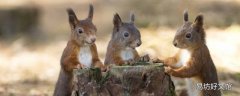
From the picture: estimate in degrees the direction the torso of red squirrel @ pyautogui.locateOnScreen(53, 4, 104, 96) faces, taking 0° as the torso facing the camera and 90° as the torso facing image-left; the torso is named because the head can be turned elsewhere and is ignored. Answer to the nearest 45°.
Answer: approximately 315°

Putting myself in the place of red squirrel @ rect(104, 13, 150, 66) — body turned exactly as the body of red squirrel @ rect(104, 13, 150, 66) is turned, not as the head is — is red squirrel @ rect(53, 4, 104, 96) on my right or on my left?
on my right

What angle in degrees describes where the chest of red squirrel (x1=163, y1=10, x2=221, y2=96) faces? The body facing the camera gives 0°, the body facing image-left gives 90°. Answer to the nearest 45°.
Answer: approximately 45°

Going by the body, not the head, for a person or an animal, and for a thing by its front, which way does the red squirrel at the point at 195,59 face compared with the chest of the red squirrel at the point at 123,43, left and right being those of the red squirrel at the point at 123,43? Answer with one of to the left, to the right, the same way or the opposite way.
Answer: to the right

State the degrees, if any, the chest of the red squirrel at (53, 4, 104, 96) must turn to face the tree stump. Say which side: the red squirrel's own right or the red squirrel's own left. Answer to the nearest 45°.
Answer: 0° — it already faces it
